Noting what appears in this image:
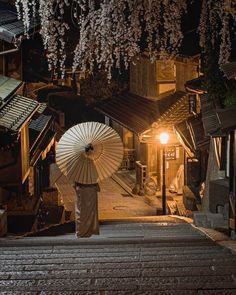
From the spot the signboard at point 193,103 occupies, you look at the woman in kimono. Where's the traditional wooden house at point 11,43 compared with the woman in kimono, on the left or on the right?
right

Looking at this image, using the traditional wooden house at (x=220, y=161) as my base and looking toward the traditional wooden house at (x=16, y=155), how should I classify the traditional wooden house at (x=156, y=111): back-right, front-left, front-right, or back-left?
front-right

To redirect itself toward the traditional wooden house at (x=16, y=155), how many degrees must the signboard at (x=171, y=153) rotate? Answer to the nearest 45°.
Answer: approximately 45° to its right

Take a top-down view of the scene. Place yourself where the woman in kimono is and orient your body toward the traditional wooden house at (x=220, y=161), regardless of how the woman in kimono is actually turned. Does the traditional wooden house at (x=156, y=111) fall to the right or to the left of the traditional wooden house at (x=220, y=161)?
left

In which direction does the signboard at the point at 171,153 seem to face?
toward the camera

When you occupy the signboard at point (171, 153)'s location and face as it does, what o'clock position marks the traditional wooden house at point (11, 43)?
The traditional wooden house is roughly at 1 o'clock from the signboard.

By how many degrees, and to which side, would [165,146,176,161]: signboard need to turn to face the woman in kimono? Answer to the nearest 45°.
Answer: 0° — it already faces them

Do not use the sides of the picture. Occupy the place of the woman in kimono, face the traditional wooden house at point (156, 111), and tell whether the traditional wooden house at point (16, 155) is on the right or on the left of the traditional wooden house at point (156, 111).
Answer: left
